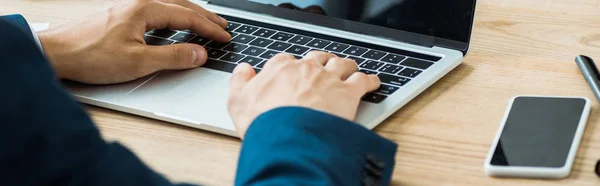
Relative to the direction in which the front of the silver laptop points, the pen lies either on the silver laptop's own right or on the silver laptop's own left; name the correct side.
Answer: on the silver laptop's own left

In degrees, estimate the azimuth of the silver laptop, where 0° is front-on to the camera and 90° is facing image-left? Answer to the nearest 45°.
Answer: approximately 45°
